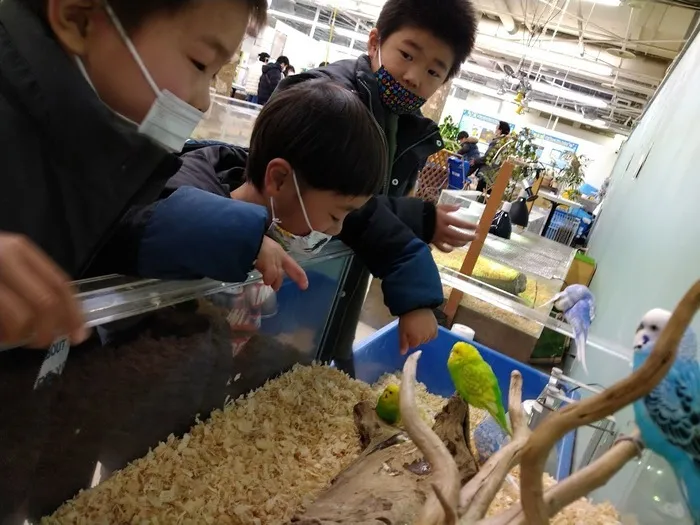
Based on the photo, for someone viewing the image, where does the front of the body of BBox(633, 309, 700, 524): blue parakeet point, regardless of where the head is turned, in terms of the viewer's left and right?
facing to the left of the viewer

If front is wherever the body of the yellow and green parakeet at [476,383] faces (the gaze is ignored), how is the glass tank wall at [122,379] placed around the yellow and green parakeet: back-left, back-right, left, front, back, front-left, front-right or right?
front-left

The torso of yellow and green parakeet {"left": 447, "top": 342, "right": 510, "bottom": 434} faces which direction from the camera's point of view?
to the viewer's left

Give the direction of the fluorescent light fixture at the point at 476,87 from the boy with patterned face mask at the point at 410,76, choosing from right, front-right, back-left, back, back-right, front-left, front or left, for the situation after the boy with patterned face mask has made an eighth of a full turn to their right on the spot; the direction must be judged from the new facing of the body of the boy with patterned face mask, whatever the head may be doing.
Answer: back

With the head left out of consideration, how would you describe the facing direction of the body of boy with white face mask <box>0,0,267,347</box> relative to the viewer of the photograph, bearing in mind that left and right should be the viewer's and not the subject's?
facing to the right of the viewer

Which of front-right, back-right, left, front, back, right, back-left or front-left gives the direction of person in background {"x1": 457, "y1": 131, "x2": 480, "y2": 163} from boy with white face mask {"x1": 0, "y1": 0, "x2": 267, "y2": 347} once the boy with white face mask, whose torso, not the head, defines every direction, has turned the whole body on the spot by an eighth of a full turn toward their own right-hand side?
left

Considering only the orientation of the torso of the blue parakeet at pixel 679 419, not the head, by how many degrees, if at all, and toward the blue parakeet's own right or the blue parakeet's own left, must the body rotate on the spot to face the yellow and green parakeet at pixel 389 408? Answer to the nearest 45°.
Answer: approximately 45° to the blue parakeet's own right
